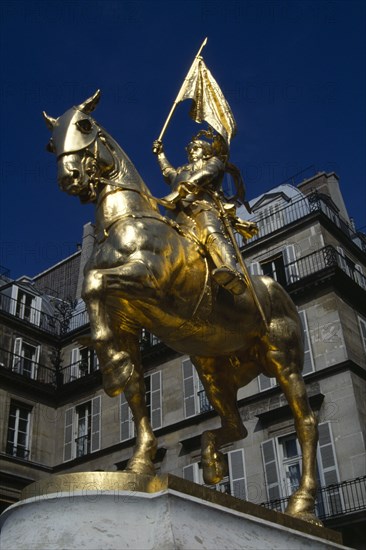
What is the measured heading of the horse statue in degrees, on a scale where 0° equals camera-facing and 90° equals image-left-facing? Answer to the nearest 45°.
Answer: approximately 45°

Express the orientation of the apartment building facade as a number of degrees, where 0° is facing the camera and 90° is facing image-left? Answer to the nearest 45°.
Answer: approximately 45°

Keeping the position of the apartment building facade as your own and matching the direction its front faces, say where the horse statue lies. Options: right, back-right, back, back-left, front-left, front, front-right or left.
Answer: front-left
